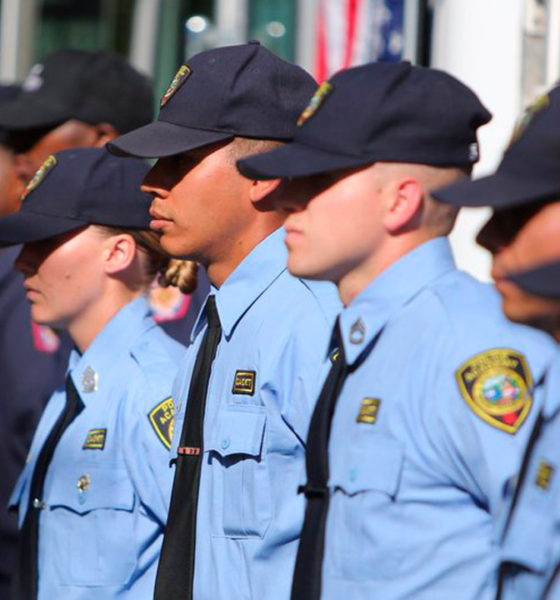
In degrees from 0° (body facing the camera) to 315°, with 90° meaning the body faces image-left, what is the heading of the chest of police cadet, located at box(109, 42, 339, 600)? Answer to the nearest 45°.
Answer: approximately 45°

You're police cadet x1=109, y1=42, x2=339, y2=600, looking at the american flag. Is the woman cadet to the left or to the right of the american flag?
left

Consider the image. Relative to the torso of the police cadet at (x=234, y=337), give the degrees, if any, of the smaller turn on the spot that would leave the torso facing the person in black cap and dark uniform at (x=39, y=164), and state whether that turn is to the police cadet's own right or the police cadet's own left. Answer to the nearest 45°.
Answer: approximately 135° to the police cadet's own right

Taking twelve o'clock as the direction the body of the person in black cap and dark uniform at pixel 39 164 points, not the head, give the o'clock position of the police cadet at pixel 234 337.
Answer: the police cadet at pixel 234 337 is roughly at 10 o'clock from the person in black cap and dark uniform at pixel 39 164.

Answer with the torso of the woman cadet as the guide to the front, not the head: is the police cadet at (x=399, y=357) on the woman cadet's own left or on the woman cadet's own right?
on the woman cadet's own left

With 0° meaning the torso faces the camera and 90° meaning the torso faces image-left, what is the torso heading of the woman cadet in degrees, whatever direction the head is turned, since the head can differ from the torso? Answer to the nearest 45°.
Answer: approximately 45°

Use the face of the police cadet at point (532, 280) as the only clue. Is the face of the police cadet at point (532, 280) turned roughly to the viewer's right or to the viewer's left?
to the viewer's left

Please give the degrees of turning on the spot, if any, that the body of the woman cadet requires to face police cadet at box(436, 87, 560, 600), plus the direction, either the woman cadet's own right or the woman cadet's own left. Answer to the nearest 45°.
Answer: approximately 90° to the woman cadet's own left

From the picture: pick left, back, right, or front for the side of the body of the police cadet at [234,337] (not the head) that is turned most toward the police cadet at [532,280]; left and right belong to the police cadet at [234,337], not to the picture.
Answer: left
